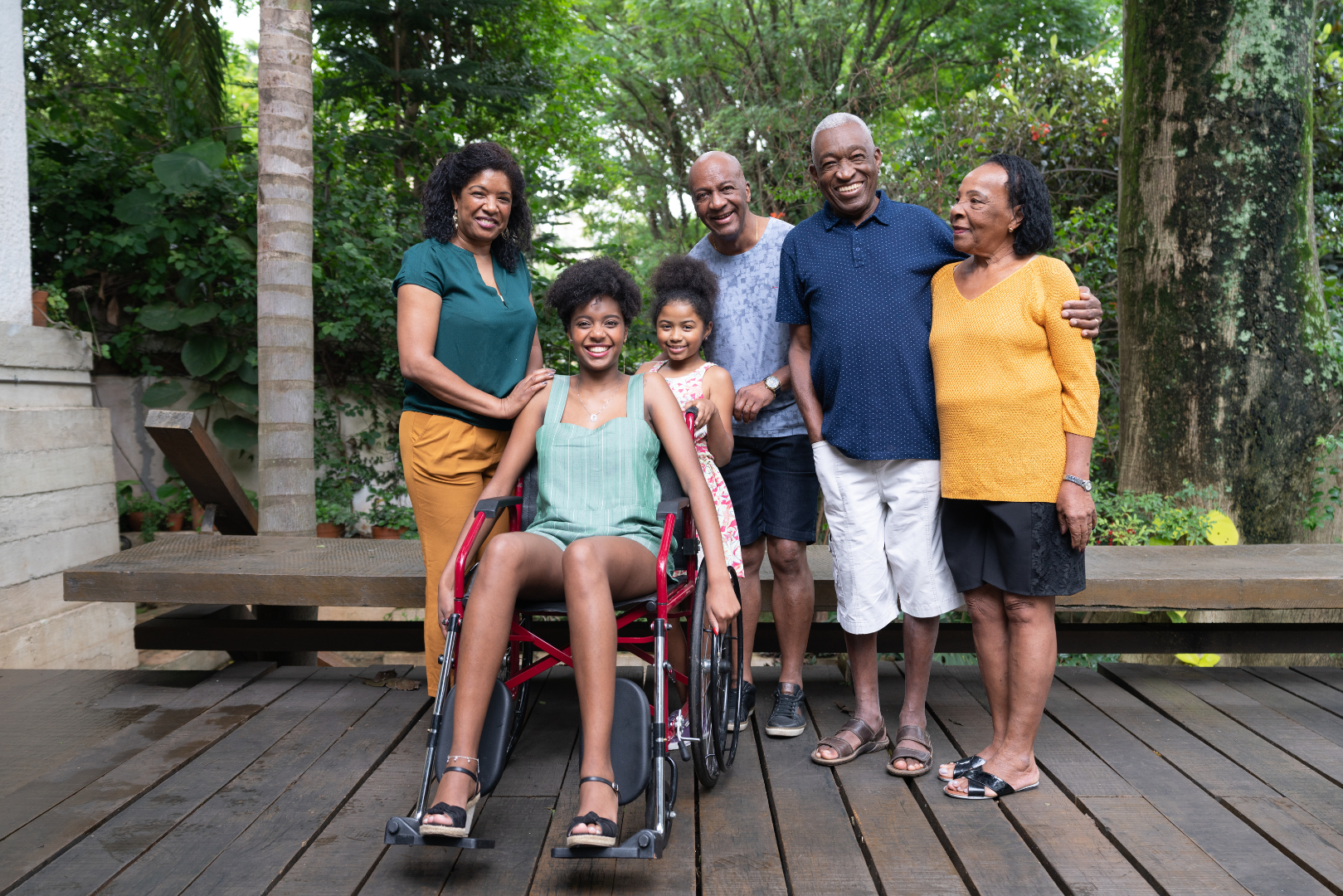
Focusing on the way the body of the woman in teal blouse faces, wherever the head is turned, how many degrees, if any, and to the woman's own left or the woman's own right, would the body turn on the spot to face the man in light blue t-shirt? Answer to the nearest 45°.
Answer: approximately 45° to the woman's own left

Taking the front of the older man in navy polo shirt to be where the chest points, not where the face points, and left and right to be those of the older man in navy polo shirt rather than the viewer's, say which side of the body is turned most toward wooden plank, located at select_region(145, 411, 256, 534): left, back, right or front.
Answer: right

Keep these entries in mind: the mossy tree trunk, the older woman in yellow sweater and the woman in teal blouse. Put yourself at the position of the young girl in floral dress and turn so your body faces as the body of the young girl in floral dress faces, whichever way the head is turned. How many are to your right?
1

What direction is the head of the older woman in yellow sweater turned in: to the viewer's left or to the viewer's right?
to the viewer's left

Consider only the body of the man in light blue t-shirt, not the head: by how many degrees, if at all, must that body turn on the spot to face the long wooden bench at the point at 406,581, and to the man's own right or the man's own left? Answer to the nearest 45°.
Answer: approximately 90° to the man's own right

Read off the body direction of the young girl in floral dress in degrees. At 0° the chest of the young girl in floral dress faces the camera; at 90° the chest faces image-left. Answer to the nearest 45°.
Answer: approximately 0°
